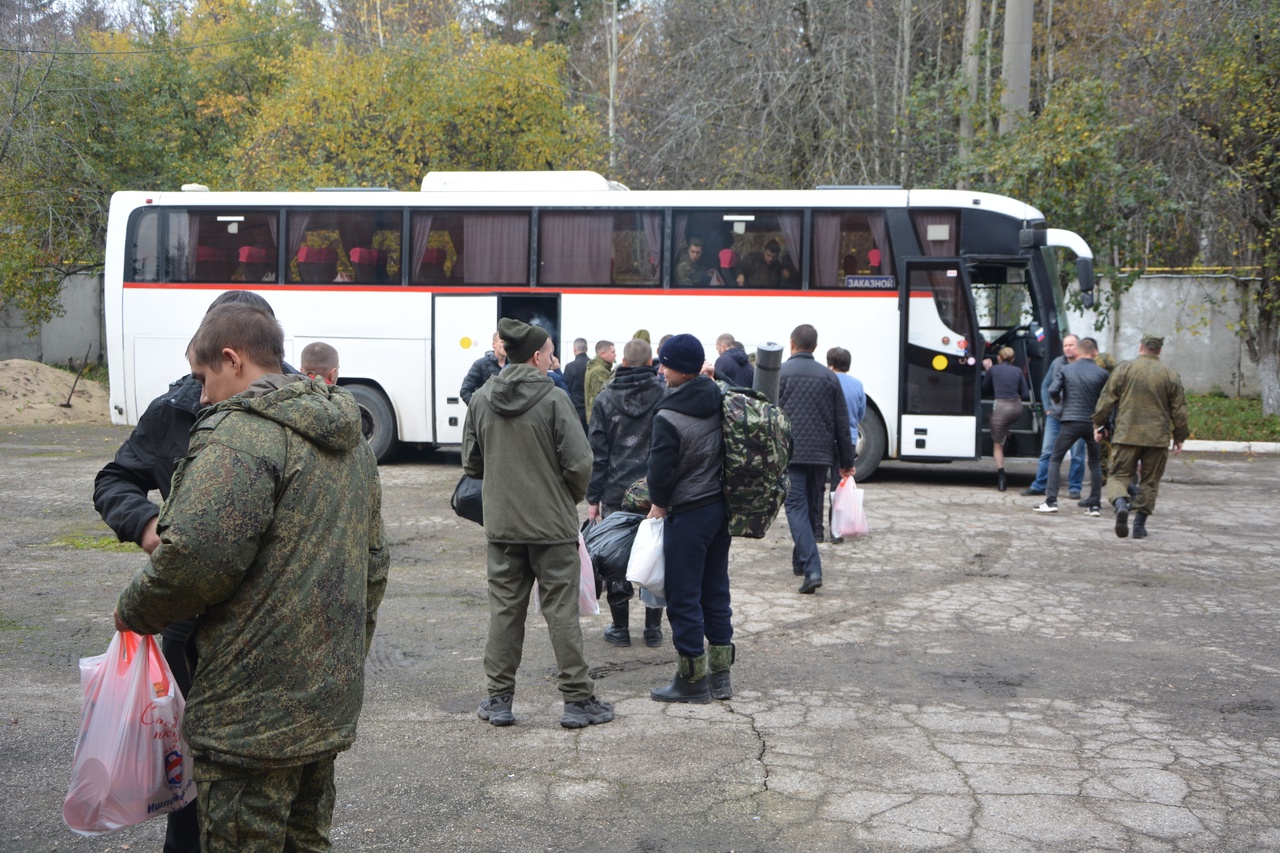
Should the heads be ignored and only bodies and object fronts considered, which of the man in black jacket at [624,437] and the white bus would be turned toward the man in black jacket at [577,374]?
the man in black jacket at [624,437]

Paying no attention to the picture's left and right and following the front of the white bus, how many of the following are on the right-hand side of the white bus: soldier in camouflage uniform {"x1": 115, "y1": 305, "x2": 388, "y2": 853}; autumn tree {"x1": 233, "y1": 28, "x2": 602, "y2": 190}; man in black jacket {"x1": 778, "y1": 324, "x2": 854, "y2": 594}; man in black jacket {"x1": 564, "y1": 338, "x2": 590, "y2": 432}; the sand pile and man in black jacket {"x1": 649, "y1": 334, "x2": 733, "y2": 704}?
4

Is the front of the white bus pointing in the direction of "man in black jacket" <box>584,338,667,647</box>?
no

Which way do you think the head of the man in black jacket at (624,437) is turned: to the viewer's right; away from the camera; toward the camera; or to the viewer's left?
away from the camera

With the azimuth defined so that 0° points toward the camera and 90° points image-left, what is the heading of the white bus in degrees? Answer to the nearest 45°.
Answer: approximately 270°

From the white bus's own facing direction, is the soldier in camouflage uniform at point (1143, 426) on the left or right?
on its right

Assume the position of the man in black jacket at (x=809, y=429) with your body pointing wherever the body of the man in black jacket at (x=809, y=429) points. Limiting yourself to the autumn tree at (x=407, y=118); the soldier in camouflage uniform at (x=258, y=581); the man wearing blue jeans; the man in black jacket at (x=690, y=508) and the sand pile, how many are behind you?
2

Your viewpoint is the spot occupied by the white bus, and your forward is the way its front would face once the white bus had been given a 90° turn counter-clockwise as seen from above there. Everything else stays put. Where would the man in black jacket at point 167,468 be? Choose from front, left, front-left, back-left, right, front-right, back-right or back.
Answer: back

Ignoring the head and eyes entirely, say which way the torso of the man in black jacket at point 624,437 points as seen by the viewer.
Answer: away from the camera

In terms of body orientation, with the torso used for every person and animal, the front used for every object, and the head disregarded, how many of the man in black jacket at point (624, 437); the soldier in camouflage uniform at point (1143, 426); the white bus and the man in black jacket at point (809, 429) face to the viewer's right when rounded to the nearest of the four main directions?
1

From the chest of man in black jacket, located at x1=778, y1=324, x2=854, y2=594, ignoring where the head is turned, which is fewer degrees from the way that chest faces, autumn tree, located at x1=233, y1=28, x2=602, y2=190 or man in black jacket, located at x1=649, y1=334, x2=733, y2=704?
the autumn tree

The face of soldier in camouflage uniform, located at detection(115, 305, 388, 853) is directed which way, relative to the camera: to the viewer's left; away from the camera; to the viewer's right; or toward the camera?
to the viewer's left

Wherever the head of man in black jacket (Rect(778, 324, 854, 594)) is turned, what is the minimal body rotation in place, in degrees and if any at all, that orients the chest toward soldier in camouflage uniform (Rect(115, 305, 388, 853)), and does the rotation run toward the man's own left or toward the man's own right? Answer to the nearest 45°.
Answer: approximately 180°

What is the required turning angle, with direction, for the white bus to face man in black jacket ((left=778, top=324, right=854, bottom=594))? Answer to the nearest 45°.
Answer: approximately 90° to its right

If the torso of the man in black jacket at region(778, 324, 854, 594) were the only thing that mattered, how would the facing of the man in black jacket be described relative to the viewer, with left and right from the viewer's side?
facing away from the viewer

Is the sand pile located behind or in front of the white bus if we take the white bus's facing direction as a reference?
behind

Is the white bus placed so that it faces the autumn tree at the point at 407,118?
no
